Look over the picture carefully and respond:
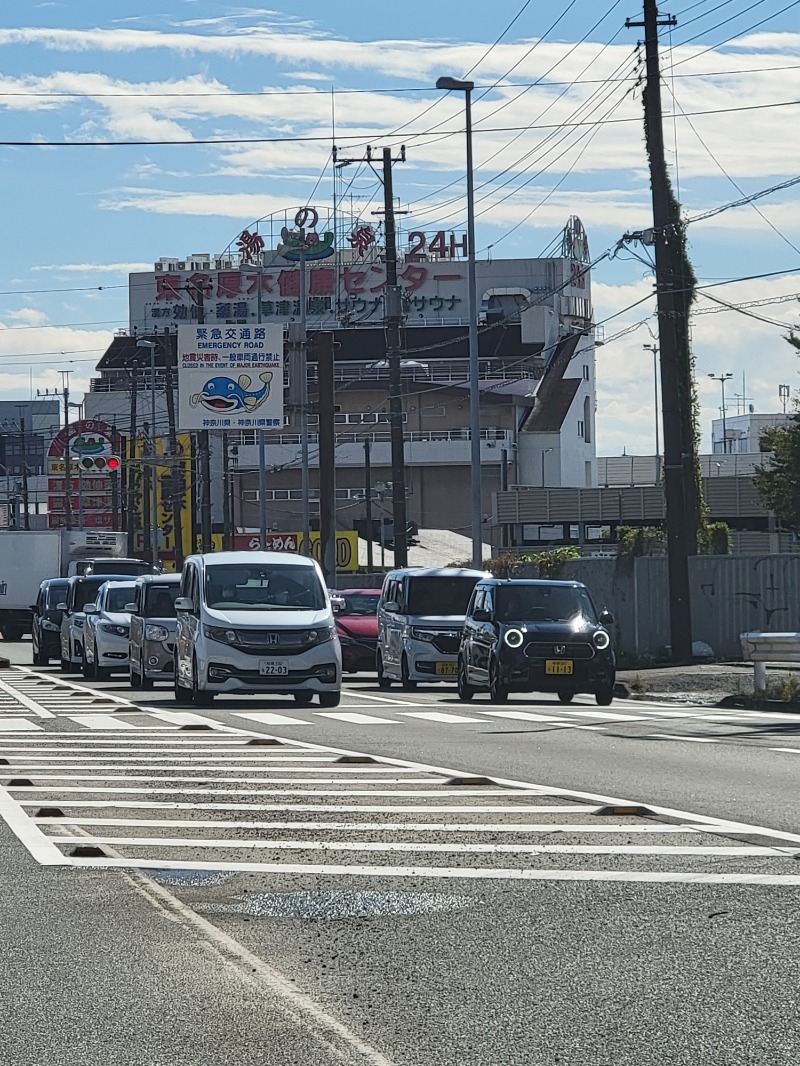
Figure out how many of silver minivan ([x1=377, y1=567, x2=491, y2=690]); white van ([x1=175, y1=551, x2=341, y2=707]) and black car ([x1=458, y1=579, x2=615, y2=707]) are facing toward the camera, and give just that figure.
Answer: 3

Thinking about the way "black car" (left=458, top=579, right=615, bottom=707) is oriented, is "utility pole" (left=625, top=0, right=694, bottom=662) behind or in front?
behind

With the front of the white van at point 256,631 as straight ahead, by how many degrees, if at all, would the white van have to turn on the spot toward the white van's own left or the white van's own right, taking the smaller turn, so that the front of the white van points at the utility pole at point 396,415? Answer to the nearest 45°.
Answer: approximately 180°

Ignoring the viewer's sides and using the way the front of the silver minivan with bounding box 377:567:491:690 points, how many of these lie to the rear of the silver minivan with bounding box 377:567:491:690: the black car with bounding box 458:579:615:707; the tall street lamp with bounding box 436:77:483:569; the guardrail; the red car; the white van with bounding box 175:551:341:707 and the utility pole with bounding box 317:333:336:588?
3

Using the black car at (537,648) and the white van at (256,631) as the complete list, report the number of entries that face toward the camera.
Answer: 2

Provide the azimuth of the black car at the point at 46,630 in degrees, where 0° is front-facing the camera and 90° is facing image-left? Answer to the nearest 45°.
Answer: approximately 315°

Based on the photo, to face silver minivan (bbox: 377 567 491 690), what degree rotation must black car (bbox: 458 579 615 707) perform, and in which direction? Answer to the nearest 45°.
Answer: approximately 135° to its right

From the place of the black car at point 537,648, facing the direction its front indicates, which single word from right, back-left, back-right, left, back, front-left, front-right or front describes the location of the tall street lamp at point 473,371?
back

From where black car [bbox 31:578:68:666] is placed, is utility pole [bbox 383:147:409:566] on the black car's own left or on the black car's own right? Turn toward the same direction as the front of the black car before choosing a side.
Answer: on the black car's own left
